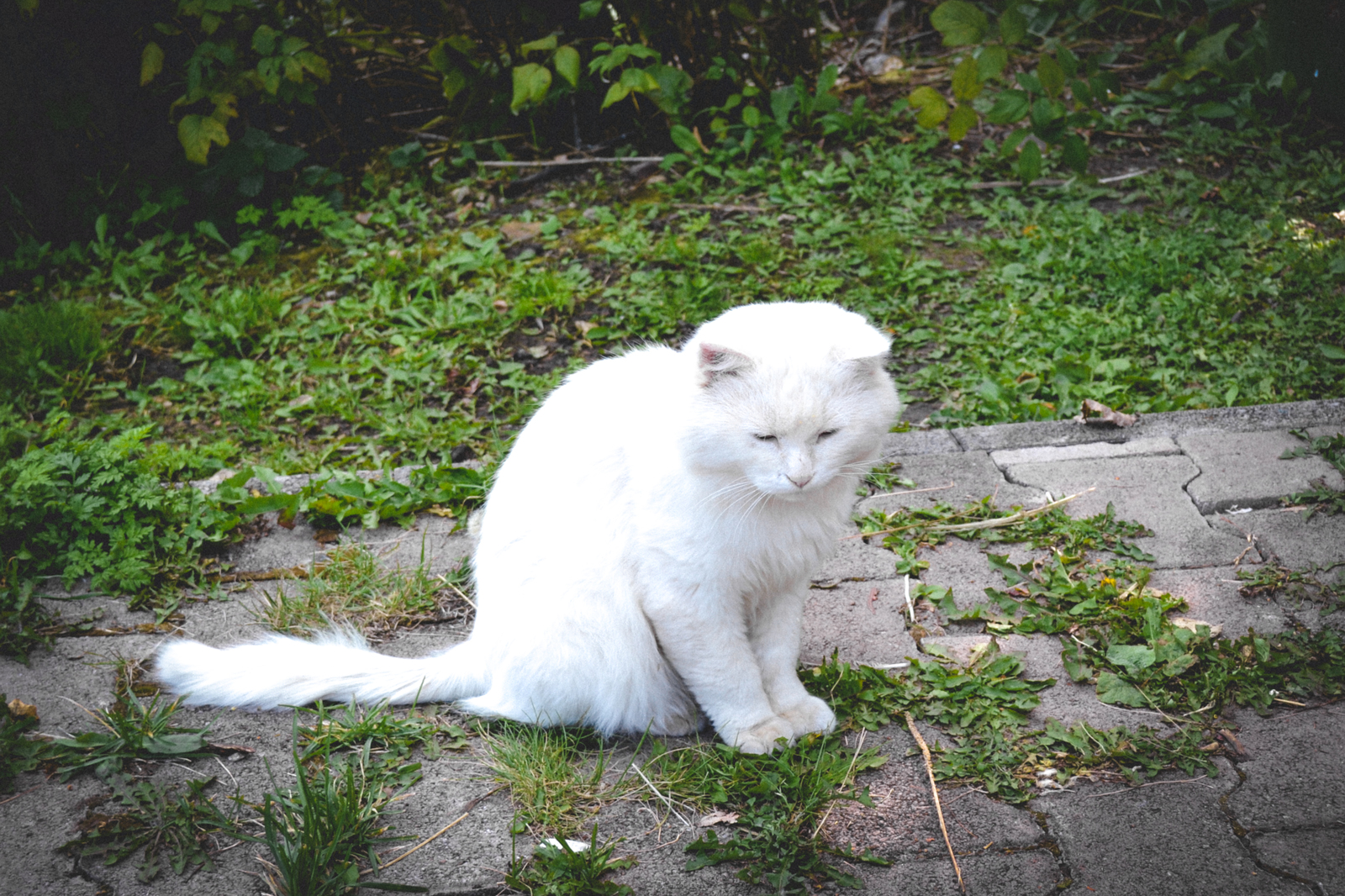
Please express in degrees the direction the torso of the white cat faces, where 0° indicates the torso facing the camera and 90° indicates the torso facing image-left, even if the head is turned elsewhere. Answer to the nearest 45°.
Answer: approximately 315°

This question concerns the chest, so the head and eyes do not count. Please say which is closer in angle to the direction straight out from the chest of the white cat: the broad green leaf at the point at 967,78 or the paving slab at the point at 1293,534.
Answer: the paving slab

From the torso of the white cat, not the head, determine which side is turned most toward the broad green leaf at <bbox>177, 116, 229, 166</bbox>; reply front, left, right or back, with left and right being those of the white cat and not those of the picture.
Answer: back

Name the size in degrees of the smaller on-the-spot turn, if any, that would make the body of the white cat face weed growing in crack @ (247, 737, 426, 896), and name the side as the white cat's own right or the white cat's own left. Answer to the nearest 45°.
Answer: approximately 90° to the white cat's own right

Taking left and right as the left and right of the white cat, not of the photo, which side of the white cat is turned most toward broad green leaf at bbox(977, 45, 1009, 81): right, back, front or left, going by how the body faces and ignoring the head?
left

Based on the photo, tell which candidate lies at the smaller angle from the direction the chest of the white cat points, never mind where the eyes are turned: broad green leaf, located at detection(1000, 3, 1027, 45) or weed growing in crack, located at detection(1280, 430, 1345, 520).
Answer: the weed growing in crack

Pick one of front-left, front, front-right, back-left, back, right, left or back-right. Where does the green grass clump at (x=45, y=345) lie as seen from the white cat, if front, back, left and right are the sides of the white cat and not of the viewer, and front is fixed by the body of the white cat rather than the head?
back

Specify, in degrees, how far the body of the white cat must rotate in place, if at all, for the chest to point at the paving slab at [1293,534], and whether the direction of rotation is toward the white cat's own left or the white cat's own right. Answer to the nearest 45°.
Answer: approximately 45° to the white cat's own left

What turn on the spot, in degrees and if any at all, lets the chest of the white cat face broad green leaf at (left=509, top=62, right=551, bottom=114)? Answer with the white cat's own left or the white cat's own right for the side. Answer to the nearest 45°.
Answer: approximately 135° to the white cat's own left
